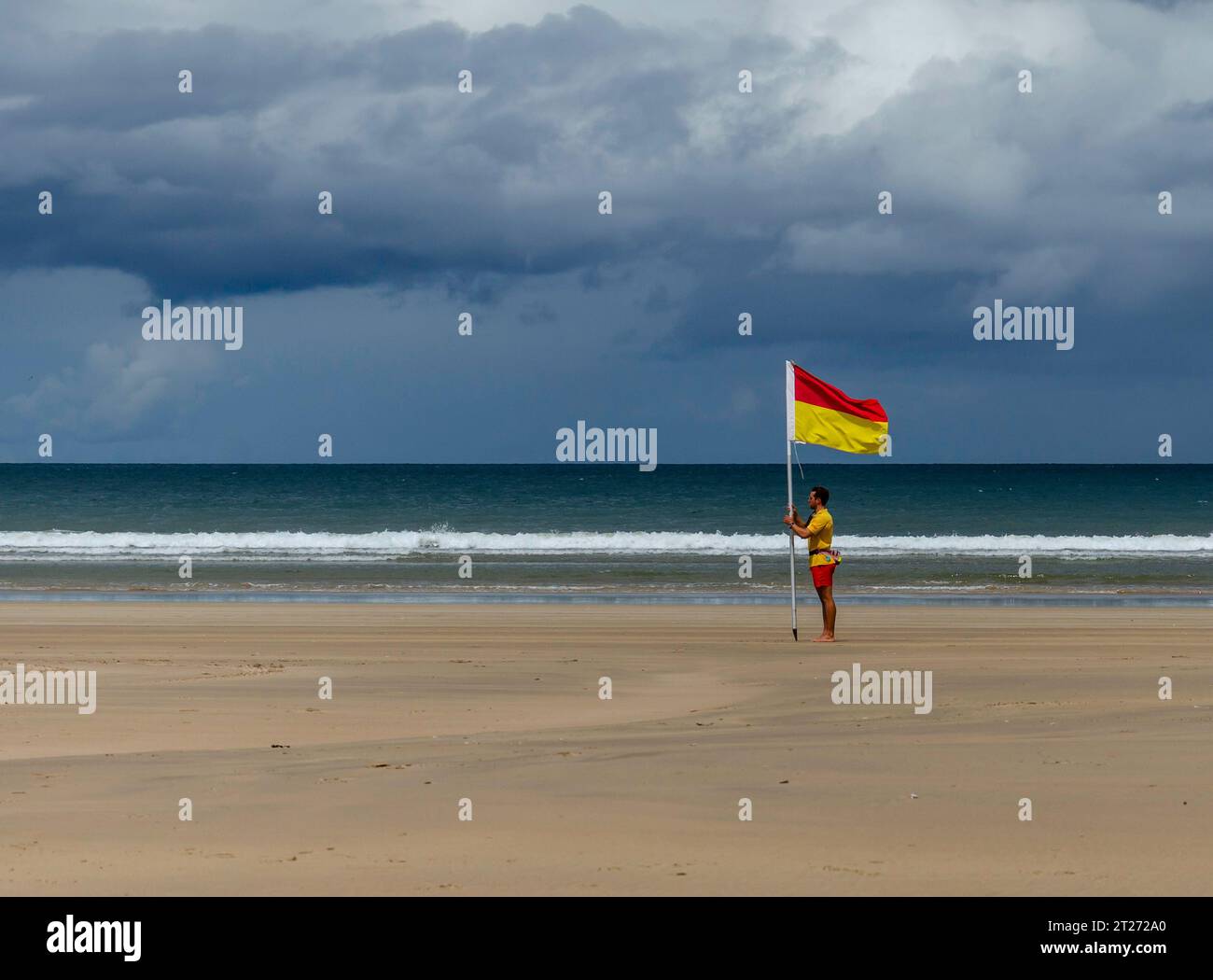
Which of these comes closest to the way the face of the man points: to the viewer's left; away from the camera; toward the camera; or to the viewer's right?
to the viewer's left

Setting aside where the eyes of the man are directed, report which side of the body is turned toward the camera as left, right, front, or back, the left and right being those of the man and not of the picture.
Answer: left
